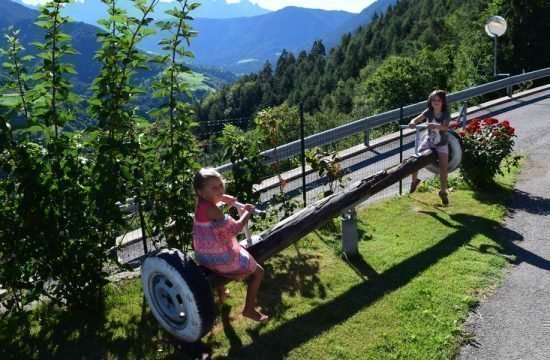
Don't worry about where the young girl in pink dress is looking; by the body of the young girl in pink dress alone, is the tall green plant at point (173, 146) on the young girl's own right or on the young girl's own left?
on the young girl's own left

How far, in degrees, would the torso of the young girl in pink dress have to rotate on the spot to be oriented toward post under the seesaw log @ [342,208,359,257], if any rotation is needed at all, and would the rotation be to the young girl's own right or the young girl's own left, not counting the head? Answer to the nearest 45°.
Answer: approximately 45° to the young girl's own left

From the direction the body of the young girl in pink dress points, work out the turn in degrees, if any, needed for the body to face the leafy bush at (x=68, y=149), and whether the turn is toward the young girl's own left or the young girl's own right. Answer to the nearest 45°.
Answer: approximately 180°

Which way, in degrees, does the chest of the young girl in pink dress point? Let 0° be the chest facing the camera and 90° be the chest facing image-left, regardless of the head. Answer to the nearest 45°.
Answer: approximately 270°

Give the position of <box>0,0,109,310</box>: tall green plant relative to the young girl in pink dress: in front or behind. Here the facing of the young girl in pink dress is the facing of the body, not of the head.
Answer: behind

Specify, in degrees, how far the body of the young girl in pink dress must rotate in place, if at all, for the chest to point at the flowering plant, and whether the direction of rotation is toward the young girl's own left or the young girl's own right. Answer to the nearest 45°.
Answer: approximately 45° to the young girl's own left

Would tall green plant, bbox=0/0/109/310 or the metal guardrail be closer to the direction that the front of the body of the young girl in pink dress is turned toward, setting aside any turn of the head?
the metal guardrail

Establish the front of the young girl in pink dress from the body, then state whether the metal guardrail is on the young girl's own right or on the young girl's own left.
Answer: on the young girl's own left
